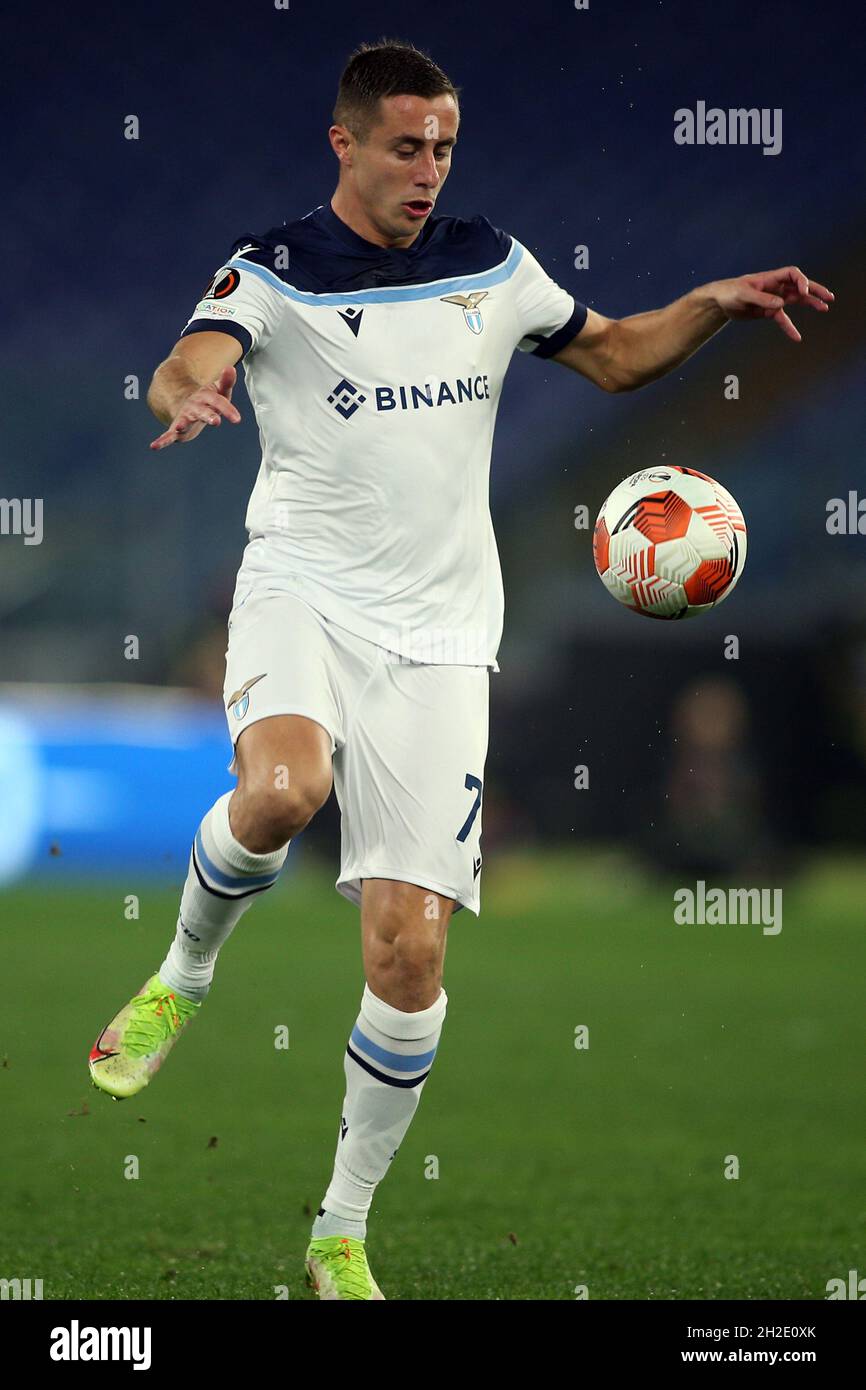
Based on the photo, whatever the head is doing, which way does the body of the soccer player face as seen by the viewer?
toward the camera

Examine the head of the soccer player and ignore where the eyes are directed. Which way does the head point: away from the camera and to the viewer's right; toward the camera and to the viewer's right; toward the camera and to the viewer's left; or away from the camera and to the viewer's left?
toward the camera and to the viewer's right
